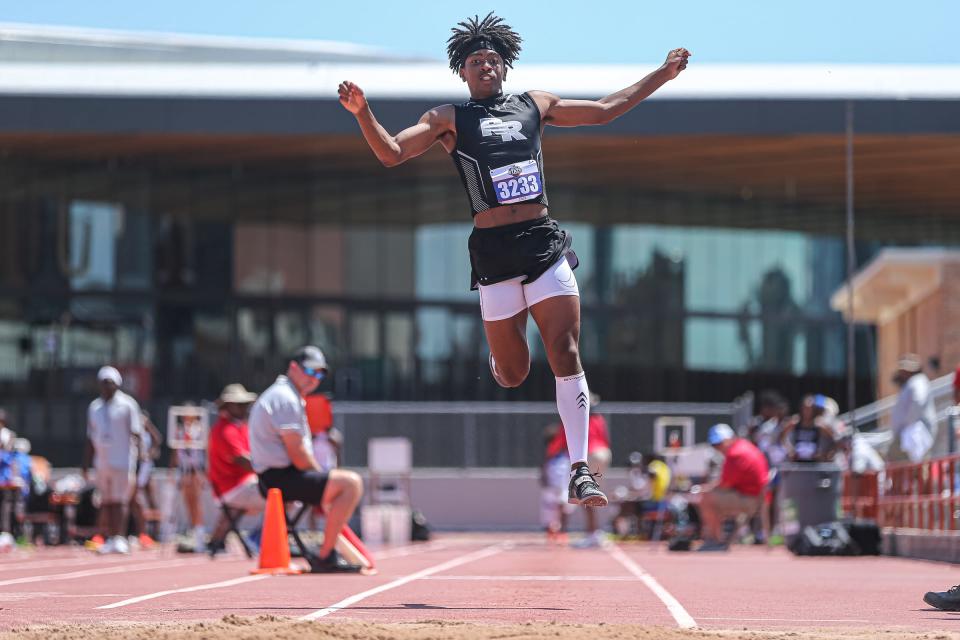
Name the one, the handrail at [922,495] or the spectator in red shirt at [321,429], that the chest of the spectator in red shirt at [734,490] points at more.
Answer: the spectator in red shirt

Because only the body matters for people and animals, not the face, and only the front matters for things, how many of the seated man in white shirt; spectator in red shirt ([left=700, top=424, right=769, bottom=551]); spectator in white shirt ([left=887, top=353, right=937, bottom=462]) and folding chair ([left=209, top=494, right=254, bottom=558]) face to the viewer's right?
2

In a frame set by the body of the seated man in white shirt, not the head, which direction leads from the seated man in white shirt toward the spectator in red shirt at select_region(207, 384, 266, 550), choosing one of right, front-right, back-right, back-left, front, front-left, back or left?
left

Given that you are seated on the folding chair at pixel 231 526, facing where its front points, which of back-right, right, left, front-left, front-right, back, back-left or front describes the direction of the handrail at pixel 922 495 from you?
front

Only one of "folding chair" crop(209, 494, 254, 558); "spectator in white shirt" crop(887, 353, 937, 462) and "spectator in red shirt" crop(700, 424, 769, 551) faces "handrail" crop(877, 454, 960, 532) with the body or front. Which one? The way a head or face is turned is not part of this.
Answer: the folding chair

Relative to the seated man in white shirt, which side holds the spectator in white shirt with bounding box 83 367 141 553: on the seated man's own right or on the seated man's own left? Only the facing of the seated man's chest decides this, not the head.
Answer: on the seated man's own left

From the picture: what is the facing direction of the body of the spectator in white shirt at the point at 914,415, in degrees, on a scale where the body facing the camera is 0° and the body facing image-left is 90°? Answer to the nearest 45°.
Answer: approximately 90°

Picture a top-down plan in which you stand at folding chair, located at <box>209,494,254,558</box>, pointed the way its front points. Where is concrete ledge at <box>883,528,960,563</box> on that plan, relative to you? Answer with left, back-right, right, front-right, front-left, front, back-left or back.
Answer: front

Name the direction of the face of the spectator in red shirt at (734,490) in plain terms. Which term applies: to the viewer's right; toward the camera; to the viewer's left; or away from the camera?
to the viewer's left

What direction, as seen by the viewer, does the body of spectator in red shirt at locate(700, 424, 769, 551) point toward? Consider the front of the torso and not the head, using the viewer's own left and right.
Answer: facing to the left of the viewer

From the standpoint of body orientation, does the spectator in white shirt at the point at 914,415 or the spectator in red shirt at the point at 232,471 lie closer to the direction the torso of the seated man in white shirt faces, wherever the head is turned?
the spectator in white shirt

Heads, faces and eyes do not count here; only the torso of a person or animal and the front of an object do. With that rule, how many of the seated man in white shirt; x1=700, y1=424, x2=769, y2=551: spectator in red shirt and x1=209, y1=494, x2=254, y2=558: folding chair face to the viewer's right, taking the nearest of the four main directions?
2
